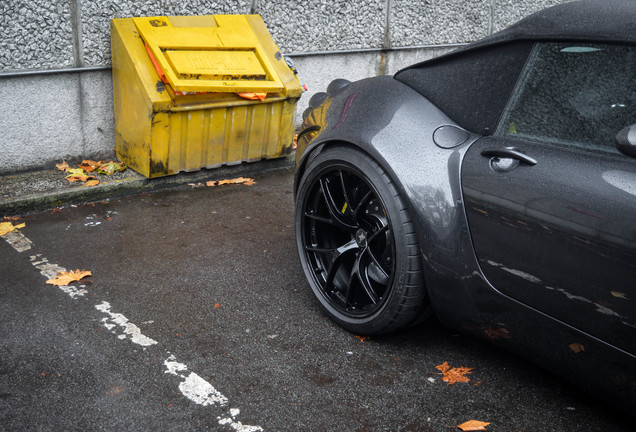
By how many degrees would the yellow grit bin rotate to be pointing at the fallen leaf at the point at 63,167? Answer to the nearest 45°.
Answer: approximately 135° to its right

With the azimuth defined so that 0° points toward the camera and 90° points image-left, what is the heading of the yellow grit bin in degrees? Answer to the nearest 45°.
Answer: approximately 315°

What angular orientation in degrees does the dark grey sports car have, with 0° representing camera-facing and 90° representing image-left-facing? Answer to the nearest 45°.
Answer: approximately 315°

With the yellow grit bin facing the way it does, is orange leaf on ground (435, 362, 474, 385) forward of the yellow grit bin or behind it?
forward

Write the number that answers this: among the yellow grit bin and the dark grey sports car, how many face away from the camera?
0

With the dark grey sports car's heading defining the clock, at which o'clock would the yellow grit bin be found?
The yellow grit bin is roughly at 6 o'clock from the dark grey sports car.

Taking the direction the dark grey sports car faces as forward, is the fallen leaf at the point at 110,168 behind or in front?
behind
